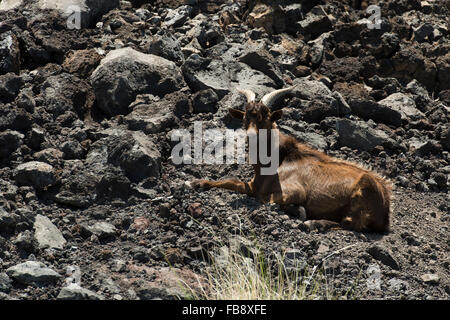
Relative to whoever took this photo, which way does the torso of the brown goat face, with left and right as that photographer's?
facing to the left of the viewer

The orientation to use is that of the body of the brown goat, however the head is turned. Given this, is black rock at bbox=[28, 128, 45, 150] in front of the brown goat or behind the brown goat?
in front

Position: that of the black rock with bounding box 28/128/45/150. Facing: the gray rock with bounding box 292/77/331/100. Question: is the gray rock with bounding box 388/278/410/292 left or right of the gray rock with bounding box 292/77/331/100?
right

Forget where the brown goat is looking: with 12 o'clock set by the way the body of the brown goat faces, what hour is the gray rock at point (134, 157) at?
The gray rock is roughly at 12 o'clock from the brown goat.

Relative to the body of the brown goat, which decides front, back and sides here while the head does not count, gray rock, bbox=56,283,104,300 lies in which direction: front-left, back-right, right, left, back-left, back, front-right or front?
front-left

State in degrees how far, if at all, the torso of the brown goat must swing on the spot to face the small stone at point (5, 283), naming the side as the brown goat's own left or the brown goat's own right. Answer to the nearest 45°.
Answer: approximately 45° to the brown goat's own left

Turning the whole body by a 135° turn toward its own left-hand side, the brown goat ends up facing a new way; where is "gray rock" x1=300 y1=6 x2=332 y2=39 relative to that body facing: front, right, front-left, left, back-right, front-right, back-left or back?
back-left

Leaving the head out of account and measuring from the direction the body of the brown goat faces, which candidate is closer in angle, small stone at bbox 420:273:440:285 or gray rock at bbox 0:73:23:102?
the gray rock

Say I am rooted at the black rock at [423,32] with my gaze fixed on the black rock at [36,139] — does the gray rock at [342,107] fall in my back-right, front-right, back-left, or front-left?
front-left

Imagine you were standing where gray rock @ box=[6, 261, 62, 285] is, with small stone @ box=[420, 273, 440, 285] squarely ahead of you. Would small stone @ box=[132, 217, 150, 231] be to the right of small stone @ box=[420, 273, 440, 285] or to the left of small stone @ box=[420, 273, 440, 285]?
left

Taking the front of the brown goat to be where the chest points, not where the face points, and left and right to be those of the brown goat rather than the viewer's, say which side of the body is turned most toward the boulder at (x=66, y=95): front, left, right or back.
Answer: front

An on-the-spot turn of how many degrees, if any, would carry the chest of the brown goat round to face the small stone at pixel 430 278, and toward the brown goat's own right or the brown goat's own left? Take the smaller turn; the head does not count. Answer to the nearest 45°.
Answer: approximately 135° to the brown goat's own left

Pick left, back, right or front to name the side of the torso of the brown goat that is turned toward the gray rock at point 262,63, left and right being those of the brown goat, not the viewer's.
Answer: right

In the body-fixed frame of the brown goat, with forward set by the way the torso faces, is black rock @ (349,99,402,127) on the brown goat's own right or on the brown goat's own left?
on the brown goat's own right

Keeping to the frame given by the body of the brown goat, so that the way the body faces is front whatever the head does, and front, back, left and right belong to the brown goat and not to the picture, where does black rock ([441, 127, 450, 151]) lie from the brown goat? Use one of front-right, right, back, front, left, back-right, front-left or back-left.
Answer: back-right

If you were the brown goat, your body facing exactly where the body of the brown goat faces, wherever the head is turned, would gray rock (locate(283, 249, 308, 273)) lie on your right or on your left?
on your left

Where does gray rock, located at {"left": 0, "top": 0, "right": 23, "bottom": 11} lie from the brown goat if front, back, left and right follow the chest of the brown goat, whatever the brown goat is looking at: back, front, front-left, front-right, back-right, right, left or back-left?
front-right

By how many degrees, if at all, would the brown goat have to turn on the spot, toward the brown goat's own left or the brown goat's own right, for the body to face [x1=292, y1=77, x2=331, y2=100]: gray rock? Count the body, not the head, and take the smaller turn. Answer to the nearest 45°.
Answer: approximately 90° to the brown goat's own right

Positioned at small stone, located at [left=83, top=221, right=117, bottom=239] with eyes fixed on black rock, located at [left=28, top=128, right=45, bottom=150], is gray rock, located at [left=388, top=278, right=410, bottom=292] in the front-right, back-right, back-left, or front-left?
back-right

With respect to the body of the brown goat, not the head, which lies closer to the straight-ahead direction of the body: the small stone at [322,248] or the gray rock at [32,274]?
the gray rock

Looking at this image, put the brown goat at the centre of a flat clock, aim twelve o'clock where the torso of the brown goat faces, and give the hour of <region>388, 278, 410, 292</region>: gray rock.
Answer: The gray rock is roughly at 8 o'clock from the brown goat.

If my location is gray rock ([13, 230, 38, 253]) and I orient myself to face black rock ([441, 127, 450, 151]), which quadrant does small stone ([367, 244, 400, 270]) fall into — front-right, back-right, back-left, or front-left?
front-right

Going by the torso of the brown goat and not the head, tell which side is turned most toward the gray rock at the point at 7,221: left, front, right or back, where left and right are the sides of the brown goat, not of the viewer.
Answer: front
